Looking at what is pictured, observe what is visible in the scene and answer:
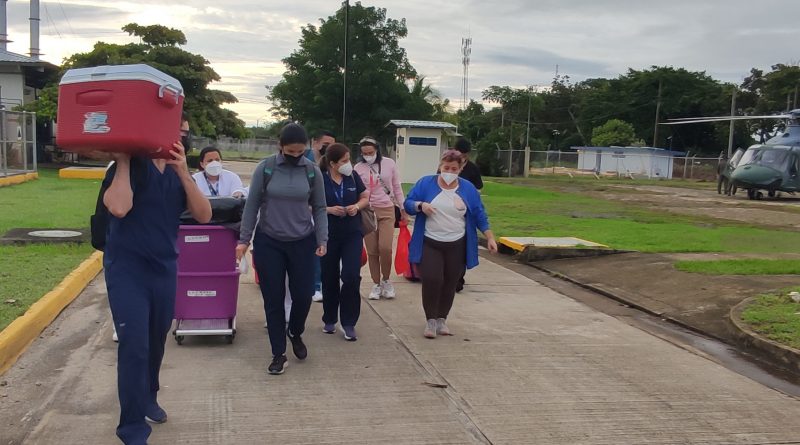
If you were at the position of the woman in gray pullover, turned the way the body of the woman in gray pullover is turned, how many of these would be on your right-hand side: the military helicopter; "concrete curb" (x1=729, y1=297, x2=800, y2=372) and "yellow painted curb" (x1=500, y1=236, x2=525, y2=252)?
0

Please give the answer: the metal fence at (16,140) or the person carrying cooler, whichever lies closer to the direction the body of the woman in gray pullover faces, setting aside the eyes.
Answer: the person carrying cooler

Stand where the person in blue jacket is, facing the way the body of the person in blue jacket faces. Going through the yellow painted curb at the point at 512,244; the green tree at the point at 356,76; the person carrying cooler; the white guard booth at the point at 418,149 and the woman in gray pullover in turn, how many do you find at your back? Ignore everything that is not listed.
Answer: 3

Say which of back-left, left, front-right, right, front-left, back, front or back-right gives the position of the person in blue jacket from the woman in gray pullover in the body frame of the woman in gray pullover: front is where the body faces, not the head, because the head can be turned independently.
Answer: back-left

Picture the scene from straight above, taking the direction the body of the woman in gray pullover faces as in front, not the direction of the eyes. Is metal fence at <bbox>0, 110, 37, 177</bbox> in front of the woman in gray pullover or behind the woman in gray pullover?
behind

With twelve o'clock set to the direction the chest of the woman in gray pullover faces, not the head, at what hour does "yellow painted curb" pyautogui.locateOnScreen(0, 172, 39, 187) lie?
The yellow painted curb is roughly at 5 o'clock from the woman in gray pullover.

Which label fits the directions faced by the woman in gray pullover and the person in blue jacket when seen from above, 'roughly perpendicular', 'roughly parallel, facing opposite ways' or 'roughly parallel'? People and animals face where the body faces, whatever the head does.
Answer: roughly parallel

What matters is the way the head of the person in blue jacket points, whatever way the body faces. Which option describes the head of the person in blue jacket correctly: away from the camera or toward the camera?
toward the camera

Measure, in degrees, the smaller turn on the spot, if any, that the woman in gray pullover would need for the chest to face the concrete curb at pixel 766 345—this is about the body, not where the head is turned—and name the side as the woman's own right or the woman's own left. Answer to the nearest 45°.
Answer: approximately 90° to the woman's own left

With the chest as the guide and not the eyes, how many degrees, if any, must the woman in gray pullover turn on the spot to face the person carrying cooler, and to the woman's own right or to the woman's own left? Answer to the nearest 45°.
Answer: approximately 45° to the woman's own right

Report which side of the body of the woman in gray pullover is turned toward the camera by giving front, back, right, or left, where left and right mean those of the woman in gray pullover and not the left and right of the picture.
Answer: front

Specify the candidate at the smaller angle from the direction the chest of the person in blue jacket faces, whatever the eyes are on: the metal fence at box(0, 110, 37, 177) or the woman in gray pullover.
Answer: the woman in gray pullover

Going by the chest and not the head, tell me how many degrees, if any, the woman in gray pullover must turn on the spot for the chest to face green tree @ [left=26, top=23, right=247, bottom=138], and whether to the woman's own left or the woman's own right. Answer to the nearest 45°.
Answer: approximately 180°

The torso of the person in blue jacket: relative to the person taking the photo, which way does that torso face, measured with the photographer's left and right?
facing the viewer

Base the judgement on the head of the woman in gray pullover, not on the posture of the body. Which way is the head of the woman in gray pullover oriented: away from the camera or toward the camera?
toward the camera

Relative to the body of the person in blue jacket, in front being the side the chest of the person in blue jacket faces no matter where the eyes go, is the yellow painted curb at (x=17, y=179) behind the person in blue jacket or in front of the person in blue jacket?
behind
